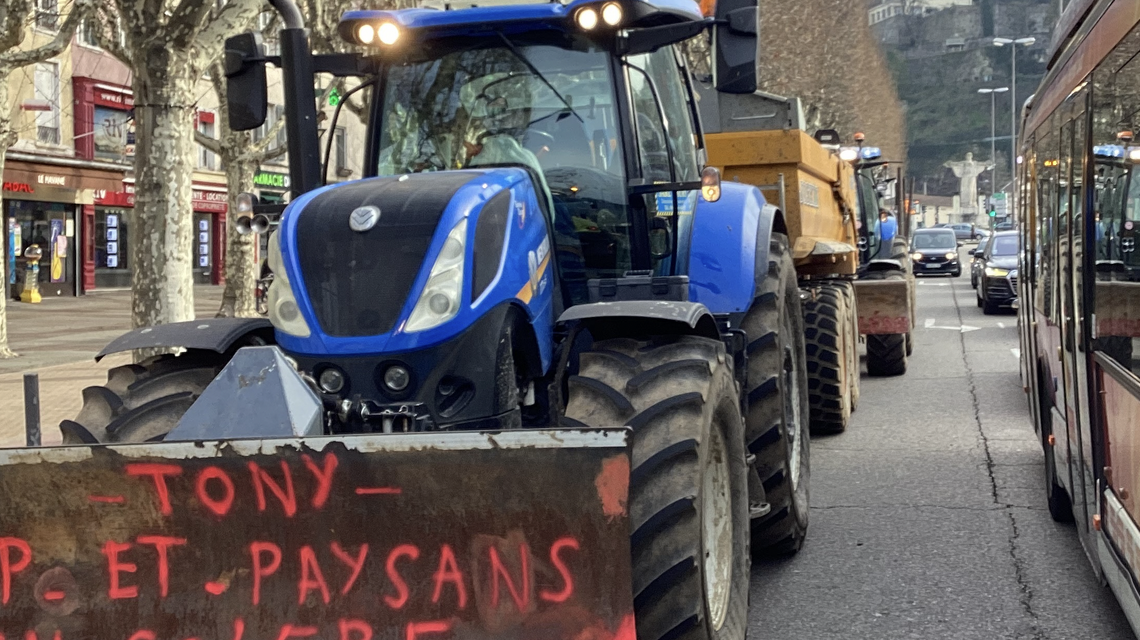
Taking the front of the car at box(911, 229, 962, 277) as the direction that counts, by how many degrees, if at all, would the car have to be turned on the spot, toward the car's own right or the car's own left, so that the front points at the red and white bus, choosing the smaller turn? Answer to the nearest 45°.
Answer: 0° — it already faces it

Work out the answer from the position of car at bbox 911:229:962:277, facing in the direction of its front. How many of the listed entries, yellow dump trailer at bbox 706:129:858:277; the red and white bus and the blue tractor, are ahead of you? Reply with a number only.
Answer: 3

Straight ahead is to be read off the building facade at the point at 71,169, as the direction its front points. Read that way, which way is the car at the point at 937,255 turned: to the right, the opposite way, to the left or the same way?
to the right

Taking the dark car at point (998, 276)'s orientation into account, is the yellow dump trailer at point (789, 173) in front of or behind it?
in front

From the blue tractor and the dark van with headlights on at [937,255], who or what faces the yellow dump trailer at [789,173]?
the dark van with headlights on

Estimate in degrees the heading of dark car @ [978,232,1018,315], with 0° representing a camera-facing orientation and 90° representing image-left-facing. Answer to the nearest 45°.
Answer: approximately 0°

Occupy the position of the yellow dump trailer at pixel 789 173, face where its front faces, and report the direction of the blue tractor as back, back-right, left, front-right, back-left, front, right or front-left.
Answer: front-left

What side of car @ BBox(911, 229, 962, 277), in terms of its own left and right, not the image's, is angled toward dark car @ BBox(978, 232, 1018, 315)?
front

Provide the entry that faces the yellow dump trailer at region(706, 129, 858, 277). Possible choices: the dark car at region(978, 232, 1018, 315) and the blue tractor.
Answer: the dark car

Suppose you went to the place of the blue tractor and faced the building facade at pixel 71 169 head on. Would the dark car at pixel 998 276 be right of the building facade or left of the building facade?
right

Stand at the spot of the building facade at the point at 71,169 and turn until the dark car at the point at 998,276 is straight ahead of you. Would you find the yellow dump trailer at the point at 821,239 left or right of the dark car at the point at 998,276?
right

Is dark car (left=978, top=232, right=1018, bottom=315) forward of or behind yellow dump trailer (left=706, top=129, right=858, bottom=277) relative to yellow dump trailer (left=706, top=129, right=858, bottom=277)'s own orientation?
behind

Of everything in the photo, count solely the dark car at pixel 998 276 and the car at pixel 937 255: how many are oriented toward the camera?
2

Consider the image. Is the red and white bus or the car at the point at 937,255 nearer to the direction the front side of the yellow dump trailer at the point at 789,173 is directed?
the red and white bus

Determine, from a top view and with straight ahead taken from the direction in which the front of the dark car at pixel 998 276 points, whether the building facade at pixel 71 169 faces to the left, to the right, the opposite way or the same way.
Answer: to the left
